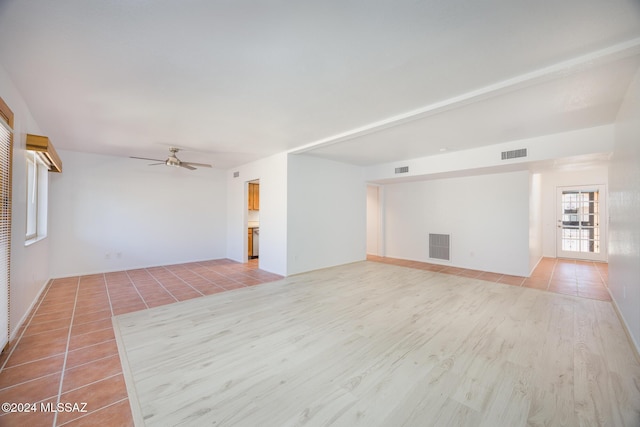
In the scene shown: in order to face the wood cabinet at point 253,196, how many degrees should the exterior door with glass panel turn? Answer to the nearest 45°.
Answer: approximately 45° to its right

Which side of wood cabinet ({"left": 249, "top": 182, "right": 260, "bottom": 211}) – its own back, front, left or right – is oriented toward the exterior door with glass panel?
left

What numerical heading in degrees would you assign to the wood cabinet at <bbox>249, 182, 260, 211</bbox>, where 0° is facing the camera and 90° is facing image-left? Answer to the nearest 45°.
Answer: approximately 0°

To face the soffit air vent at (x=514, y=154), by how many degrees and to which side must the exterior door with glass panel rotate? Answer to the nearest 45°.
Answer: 0° — it already faces it

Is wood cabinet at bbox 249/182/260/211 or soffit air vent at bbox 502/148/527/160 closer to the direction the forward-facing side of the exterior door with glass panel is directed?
the soffit air vent

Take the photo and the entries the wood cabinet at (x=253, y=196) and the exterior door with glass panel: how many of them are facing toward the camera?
2

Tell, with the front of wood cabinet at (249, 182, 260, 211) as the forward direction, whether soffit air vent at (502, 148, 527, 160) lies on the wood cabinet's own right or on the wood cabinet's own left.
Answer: on the wood cabinet's own left

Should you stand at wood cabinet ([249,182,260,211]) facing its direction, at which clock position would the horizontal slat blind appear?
The horizontal slat blind is roughly at 1 o'clock from the wood cabinet.

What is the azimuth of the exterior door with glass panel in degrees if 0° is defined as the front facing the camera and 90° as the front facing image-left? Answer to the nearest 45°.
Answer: approximately 0°

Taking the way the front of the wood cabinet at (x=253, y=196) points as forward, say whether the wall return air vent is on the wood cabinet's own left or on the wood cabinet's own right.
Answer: on the wood cabinet's own left
